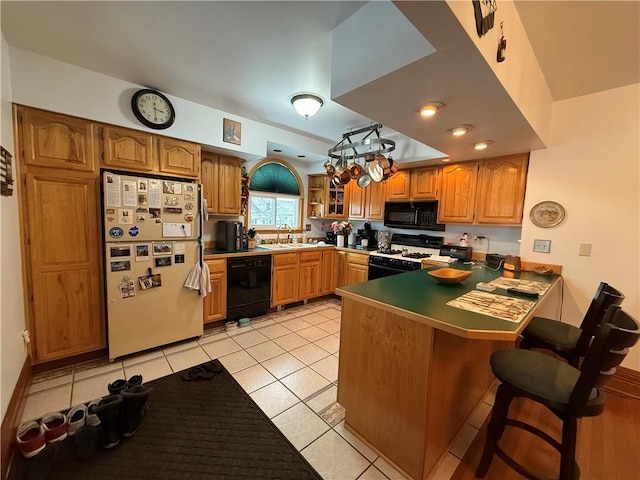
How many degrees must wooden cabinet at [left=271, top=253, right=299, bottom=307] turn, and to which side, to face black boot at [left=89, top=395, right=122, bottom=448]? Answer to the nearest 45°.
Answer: approximately 90° to its right

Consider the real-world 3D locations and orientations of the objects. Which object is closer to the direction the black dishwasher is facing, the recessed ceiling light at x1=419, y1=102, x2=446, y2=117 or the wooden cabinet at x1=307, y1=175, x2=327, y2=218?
the recessed ceiling light

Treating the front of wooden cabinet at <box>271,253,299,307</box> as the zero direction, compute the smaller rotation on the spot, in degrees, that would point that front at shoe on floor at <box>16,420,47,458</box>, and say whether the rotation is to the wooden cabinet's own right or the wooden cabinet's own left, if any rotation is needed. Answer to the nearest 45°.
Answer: approximately 90° to the wooden cabinet's own right

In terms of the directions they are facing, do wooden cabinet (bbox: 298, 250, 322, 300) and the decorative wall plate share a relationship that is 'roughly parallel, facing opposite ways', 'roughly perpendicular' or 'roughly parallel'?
roughly perpendicular

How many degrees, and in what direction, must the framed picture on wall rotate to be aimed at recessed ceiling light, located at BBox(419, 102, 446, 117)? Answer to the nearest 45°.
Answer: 0° — it already faces it

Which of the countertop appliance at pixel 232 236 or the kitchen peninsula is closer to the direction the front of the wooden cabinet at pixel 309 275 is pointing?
the kitchen peninsula

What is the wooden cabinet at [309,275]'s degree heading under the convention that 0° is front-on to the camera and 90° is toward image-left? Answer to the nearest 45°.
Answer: approximately 315°
